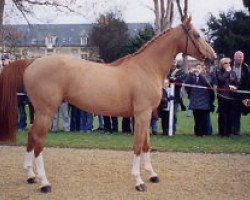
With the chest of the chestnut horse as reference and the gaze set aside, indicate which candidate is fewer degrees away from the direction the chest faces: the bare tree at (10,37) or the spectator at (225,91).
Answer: the spectator

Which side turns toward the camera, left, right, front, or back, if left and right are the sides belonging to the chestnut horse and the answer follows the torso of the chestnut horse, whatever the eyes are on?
right

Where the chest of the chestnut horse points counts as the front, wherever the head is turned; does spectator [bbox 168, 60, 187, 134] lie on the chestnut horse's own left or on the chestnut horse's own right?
on the chestnut horse's own left

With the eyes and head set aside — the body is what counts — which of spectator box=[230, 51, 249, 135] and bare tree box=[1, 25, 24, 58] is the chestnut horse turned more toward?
the spectator

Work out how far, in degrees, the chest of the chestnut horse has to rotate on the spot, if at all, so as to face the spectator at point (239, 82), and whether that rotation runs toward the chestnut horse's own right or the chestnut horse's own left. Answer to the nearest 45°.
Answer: approximately 45° to the chestnut horse's own left

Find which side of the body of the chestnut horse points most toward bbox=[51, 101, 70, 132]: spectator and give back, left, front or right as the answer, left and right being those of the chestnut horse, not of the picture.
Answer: left

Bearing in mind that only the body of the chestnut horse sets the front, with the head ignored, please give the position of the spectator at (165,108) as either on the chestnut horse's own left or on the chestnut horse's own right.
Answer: on the chestnut horse's own left

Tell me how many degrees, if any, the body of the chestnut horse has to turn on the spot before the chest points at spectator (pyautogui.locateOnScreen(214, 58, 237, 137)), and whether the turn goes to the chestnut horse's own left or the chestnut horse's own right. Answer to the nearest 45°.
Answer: approximately 45° to the chestnut horse's own left

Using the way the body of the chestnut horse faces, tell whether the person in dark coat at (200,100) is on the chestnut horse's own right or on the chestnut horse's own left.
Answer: on the chestnut horse's own left
